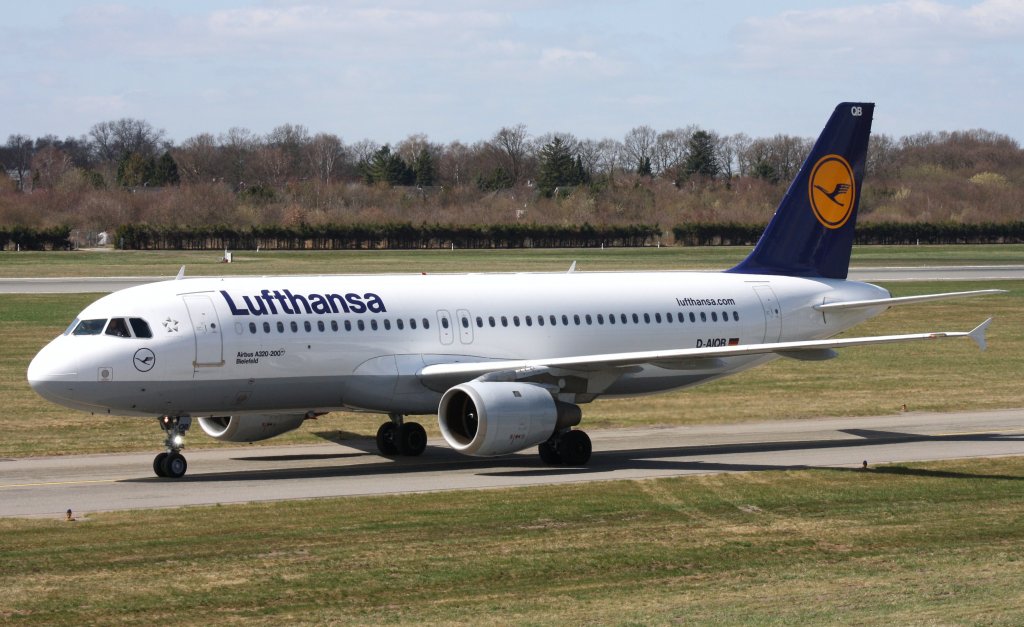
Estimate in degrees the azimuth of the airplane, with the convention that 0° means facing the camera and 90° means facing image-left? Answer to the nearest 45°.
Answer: approximately 45°
